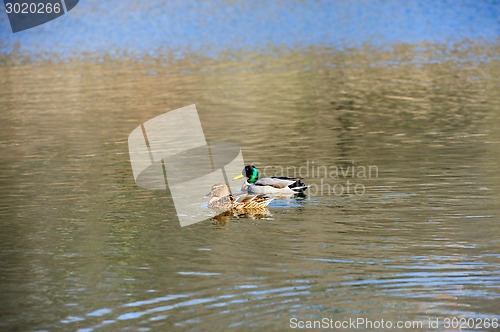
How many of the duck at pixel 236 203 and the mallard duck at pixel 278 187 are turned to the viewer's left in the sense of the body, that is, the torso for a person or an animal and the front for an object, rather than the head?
2

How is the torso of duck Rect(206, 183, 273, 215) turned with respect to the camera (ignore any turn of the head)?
to the viewer's left

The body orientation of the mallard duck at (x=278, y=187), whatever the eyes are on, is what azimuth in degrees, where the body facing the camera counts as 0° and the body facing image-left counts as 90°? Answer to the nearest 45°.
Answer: approximately 90°

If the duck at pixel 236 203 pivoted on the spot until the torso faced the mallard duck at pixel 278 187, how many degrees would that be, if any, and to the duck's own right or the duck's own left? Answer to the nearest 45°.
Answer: approximately 135° to the duck's own right
